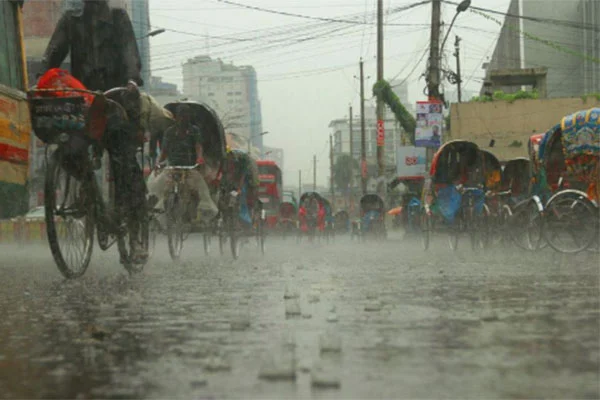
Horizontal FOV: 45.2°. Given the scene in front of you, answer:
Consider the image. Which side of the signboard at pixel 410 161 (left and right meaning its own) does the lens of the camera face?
front

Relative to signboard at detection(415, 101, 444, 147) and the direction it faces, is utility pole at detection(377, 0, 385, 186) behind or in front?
behind

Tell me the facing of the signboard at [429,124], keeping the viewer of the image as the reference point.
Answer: facing the viewer
